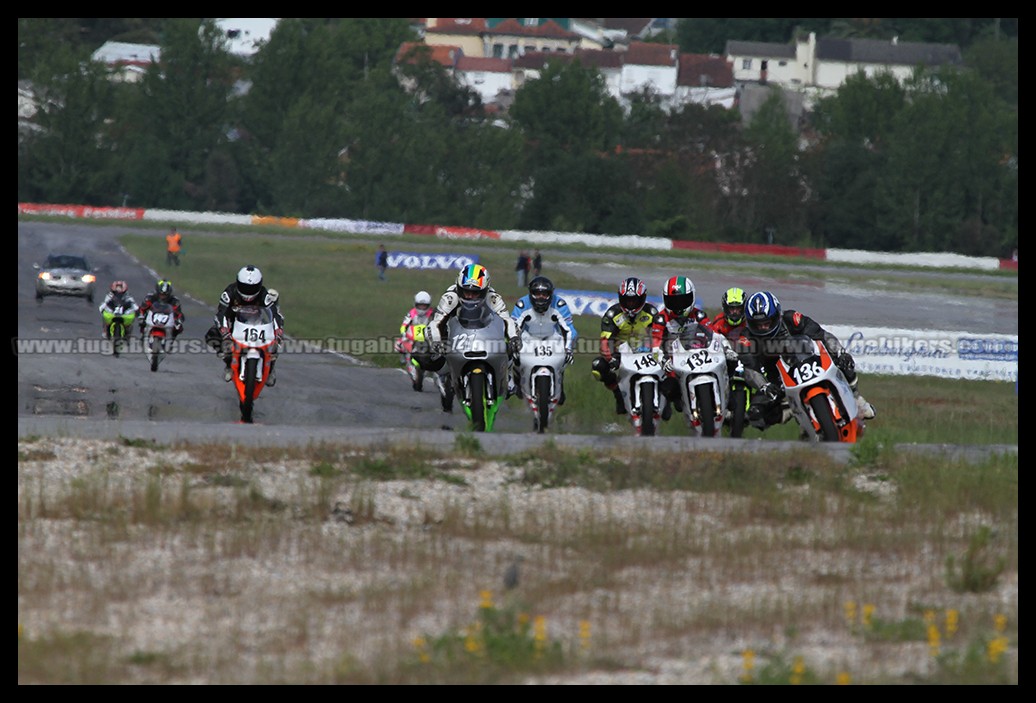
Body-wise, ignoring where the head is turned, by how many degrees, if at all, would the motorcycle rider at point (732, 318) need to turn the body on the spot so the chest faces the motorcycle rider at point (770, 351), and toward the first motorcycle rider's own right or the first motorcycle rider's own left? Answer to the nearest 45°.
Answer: approximately 45° to the first motorcycle rider's own left

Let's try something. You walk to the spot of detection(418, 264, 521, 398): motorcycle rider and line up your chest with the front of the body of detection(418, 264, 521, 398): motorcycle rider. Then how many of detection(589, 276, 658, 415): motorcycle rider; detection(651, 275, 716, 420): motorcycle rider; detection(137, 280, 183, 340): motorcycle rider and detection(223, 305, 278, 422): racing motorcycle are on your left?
2

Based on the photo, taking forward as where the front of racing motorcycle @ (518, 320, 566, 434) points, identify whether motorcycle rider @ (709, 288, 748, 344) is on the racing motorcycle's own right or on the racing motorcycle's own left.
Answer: on the racing motorcycle's own left

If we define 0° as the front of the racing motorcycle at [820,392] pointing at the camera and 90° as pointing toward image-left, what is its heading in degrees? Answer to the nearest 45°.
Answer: approximately 0°

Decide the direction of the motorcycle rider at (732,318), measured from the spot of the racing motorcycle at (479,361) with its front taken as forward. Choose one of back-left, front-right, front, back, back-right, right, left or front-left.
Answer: left

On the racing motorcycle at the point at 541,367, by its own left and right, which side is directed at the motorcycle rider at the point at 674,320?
left

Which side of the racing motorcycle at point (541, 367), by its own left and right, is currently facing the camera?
front

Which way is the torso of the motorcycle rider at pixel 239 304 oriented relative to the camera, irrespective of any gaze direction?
toward the camera

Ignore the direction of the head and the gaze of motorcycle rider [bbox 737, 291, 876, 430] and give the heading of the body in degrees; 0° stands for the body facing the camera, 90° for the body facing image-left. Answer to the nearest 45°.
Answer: approximately 0°

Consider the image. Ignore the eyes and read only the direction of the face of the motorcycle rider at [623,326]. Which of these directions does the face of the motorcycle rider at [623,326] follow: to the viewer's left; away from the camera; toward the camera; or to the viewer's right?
toward the camera

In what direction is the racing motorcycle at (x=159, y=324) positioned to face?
toward the camera

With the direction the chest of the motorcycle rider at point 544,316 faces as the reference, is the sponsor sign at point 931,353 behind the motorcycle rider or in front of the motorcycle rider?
behind

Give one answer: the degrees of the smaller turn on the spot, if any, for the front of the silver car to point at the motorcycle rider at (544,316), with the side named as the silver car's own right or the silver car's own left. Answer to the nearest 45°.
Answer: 0° — it already faces them

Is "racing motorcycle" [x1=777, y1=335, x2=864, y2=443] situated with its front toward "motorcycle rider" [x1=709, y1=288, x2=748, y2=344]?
no

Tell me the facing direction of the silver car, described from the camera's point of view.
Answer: facing the viewer

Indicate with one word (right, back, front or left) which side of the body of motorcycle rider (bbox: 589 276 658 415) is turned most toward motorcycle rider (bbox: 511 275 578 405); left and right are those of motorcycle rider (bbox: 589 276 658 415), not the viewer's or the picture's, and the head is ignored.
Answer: right

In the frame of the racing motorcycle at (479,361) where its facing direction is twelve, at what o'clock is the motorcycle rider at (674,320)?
The motorcycle rider is roughly at 9 o'clock from the racing motorcycle.

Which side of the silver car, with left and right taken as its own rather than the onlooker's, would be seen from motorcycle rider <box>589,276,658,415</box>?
front

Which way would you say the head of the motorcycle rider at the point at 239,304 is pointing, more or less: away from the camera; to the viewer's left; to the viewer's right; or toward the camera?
toward the camera

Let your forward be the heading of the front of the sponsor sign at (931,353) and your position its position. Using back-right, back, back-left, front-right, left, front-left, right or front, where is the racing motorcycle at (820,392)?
front
